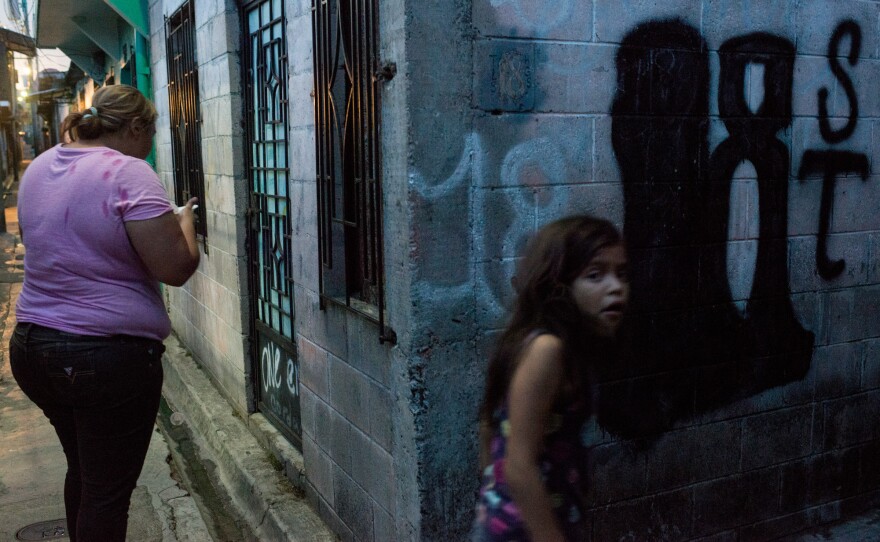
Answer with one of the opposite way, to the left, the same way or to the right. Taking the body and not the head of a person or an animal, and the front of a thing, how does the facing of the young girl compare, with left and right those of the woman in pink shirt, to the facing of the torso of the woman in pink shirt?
to the right

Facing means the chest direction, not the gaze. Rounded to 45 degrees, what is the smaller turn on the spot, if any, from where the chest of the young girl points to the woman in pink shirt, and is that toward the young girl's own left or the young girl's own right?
approximately 135° to the young girl's own left

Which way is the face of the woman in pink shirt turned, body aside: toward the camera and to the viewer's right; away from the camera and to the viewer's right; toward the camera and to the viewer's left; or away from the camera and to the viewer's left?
away from the camera and to the viewer's right

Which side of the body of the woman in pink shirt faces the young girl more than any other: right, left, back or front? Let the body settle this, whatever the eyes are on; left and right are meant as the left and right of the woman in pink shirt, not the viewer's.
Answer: right

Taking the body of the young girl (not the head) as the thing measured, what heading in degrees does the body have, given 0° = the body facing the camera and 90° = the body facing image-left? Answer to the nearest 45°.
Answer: approximately 270°

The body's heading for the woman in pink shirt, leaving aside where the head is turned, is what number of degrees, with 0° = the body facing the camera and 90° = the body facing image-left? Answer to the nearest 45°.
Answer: approximately 225°
